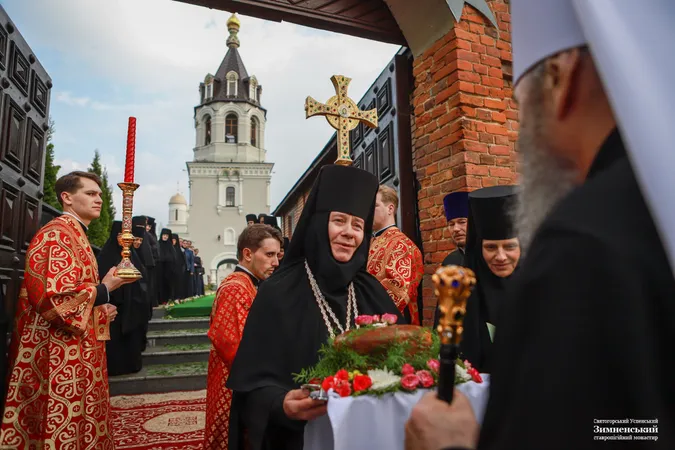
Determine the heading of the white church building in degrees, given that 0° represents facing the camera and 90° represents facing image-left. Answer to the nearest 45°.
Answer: approximately 0°

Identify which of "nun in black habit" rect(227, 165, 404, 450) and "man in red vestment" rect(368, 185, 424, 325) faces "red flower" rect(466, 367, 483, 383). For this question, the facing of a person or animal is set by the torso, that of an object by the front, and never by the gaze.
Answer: the nun in black habit

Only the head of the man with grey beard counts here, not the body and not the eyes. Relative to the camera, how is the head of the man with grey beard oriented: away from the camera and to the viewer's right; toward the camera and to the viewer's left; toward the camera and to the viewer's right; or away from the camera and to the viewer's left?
away from the camera and to the viewer's left

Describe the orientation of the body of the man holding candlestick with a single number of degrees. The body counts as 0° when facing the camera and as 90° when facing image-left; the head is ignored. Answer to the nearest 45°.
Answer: approximately 270°

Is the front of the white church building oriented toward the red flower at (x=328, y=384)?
yes

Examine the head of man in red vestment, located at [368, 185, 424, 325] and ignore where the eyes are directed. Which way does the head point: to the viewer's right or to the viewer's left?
to the viewer's left
